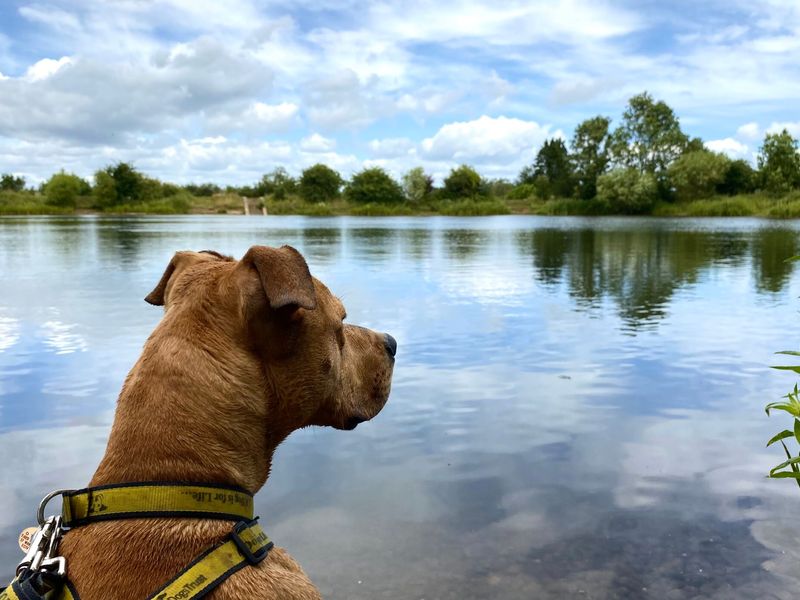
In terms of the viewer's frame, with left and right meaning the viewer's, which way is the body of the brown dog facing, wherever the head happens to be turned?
facing away from the viewer and to the right of the viewer
